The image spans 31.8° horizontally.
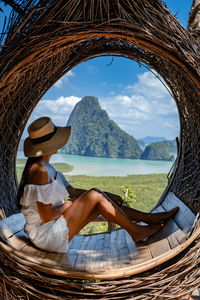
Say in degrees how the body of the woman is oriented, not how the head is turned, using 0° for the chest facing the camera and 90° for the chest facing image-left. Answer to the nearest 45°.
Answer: approximately 270°

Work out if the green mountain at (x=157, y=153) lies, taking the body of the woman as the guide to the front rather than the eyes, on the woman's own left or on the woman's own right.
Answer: on the woman's own left

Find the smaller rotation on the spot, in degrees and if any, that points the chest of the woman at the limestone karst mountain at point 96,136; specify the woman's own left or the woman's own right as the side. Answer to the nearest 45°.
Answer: approximately 90° to the woman's own left

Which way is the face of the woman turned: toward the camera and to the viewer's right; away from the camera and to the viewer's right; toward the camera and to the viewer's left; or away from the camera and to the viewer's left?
away from the camera and to the viewer's right
